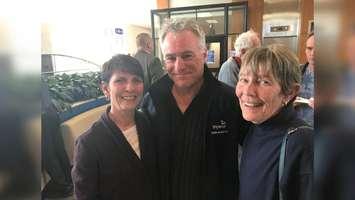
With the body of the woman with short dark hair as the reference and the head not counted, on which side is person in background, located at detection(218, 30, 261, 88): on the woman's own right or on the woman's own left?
on the woman's own left

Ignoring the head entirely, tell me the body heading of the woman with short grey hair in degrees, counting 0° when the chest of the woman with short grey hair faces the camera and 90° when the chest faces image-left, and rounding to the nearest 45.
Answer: approximately 45°
